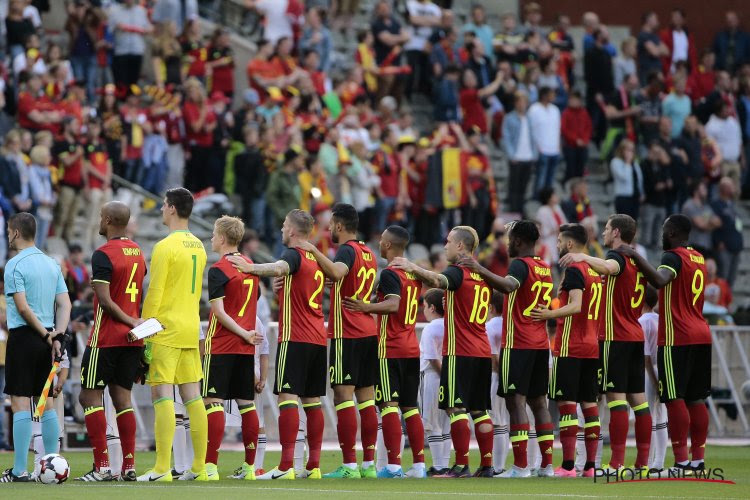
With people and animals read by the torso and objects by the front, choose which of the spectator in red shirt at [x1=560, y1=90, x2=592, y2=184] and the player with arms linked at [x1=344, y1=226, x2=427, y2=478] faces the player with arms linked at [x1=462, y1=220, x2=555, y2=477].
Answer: the spectator in red shirt
